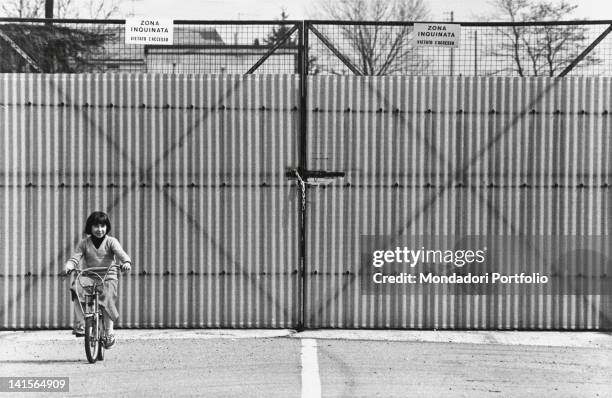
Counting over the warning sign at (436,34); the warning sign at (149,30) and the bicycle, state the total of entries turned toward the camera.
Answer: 3

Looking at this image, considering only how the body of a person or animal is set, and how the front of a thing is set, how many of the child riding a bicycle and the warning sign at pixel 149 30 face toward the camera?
2

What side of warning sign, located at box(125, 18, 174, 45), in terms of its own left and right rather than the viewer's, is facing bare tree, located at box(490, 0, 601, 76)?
left

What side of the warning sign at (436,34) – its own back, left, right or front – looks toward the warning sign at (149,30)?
right

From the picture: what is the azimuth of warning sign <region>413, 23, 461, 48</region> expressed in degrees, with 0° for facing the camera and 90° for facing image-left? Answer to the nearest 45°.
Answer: approximately 0°

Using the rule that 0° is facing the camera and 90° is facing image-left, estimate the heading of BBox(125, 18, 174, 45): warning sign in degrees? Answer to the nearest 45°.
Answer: approximately 0°

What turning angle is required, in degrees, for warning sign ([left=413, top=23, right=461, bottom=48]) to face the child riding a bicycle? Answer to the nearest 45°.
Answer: approximately 45° to its right
